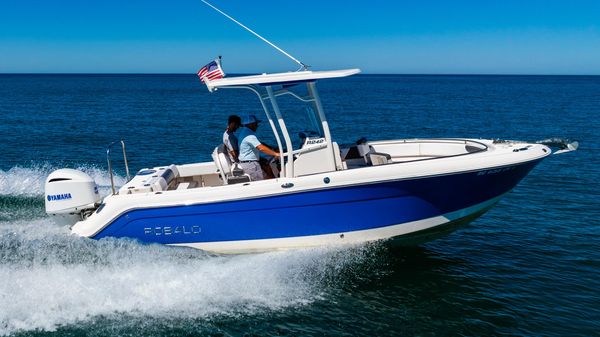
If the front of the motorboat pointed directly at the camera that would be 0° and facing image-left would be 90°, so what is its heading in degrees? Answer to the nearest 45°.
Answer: approximately 270°
